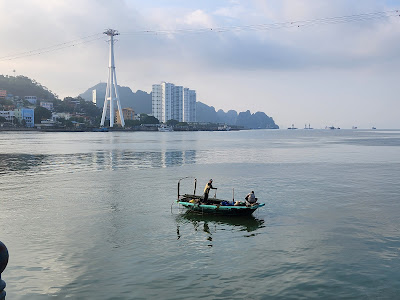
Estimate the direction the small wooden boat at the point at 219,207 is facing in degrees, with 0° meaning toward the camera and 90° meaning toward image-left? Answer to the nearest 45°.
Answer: approximately 270°
